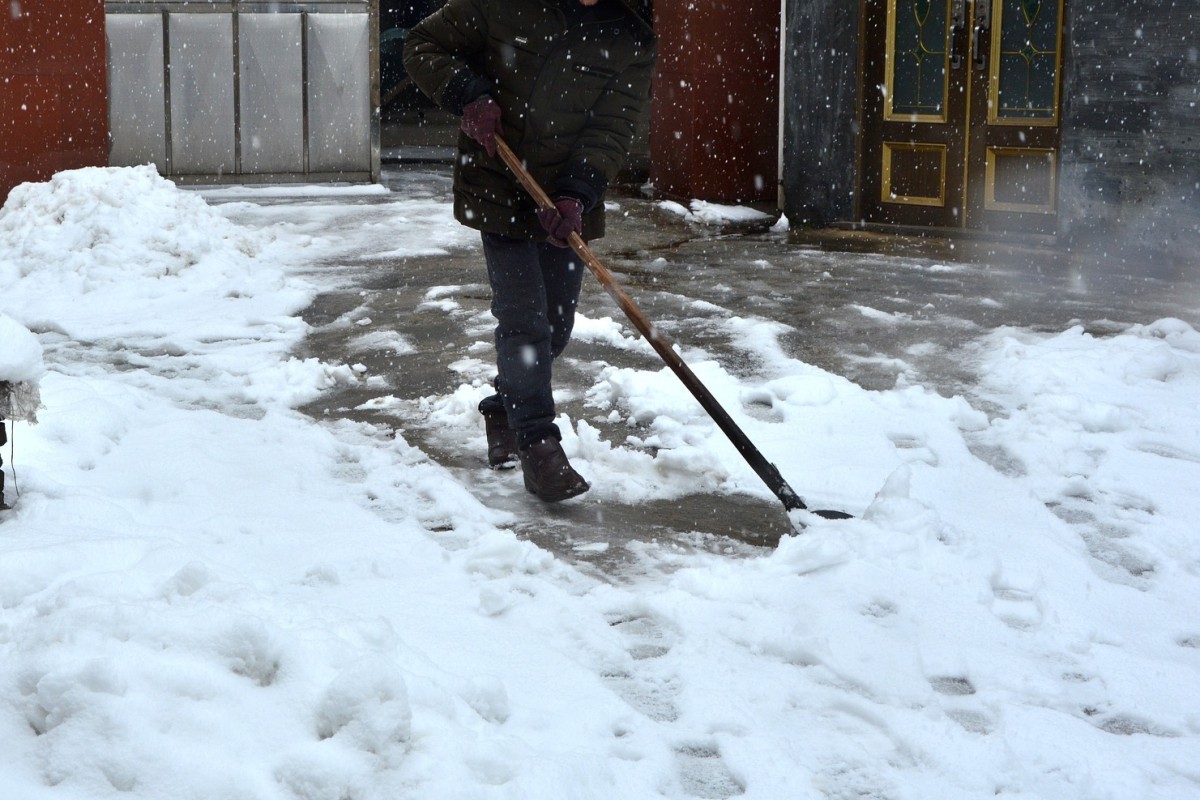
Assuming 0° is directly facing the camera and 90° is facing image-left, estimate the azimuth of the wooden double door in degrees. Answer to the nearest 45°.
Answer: approximately 0°

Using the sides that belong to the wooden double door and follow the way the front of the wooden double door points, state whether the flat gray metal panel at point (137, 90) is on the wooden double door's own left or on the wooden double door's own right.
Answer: on the wooden double door's own right

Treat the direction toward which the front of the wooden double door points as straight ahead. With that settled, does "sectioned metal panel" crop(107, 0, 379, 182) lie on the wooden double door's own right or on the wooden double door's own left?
on the wooden double door's own right
